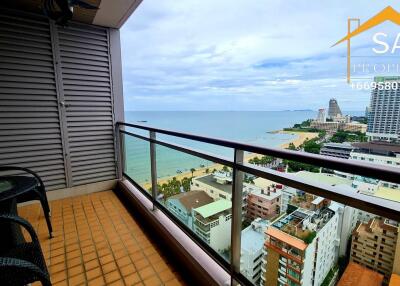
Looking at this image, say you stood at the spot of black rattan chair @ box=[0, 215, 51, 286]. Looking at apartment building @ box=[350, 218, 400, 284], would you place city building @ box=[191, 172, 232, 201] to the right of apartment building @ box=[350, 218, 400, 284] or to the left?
left

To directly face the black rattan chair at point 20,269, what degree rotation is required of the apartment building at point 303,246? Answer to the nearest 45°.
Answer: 0° — it already faces it

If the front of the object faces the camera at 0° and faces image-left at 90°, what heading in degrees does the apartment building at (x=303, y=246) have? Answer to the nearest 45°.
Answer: approximately 45°

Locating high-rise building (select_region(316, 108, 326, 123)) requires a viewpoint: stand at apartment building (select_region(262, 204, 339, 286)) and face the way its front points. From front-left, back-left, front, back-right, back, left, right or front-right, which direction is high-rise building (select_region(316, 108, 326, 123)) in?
back-right

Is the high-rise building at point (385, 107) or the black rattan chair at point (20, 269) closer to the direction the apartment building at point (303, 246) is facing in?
the black rattan chair

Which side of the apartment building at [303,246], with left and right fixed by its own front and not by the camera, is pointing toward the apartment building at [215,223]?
right

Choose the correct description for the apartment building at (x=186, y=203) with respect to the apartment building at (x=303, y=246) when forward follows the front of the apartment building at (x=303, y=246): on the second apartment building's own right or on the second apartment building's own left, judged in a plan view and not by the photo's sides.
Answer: on the second apartment building's own right

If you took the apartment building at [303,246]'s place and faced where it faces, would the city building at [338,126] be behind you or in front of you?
behind

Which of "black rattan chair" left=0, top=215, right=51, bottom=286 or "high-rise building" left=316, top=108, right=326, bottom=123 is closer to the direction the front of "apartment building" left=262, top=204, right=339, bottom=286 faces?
the black rattan chair

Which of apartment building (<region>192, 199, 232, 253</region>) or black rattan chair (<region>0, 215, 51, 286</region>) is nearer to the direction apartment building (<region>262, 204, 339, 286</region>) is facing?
the black rattan chair
